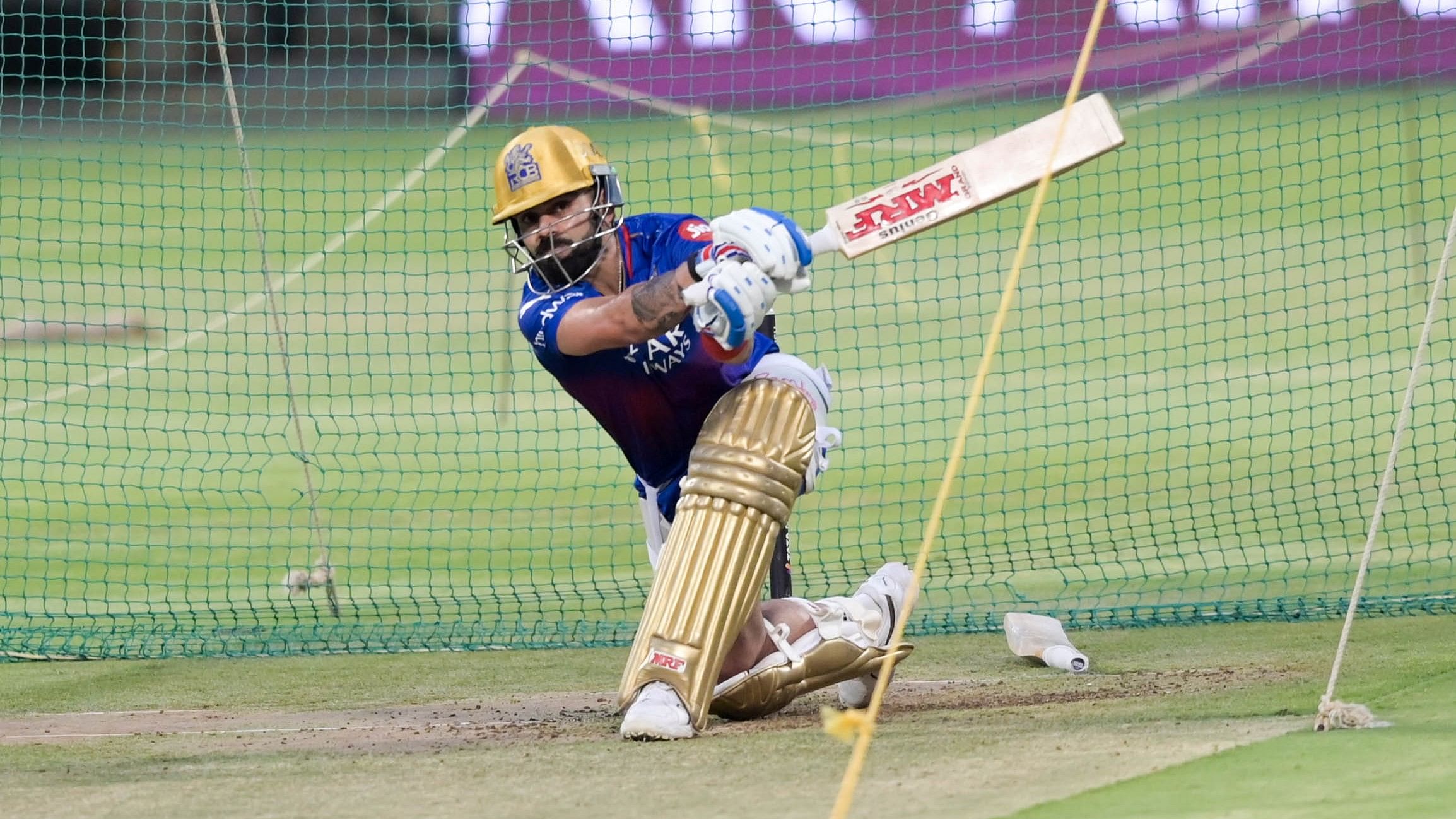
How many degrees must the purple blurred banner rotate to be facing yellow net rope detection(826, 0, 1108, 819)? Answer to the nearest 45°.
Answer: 0° — it already faces it

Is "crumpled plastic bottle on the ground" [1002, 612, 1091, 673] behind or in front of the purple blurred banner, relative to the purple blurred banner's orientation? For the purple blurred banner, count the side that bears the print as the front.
in front

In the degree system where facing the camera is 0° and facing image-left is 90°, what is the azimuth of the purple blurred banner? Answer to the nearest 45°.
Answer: approximately 0°

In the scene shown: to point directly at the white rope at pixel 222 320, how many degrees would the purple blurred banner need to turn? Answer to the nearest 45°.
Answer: approximately 45° to its right
